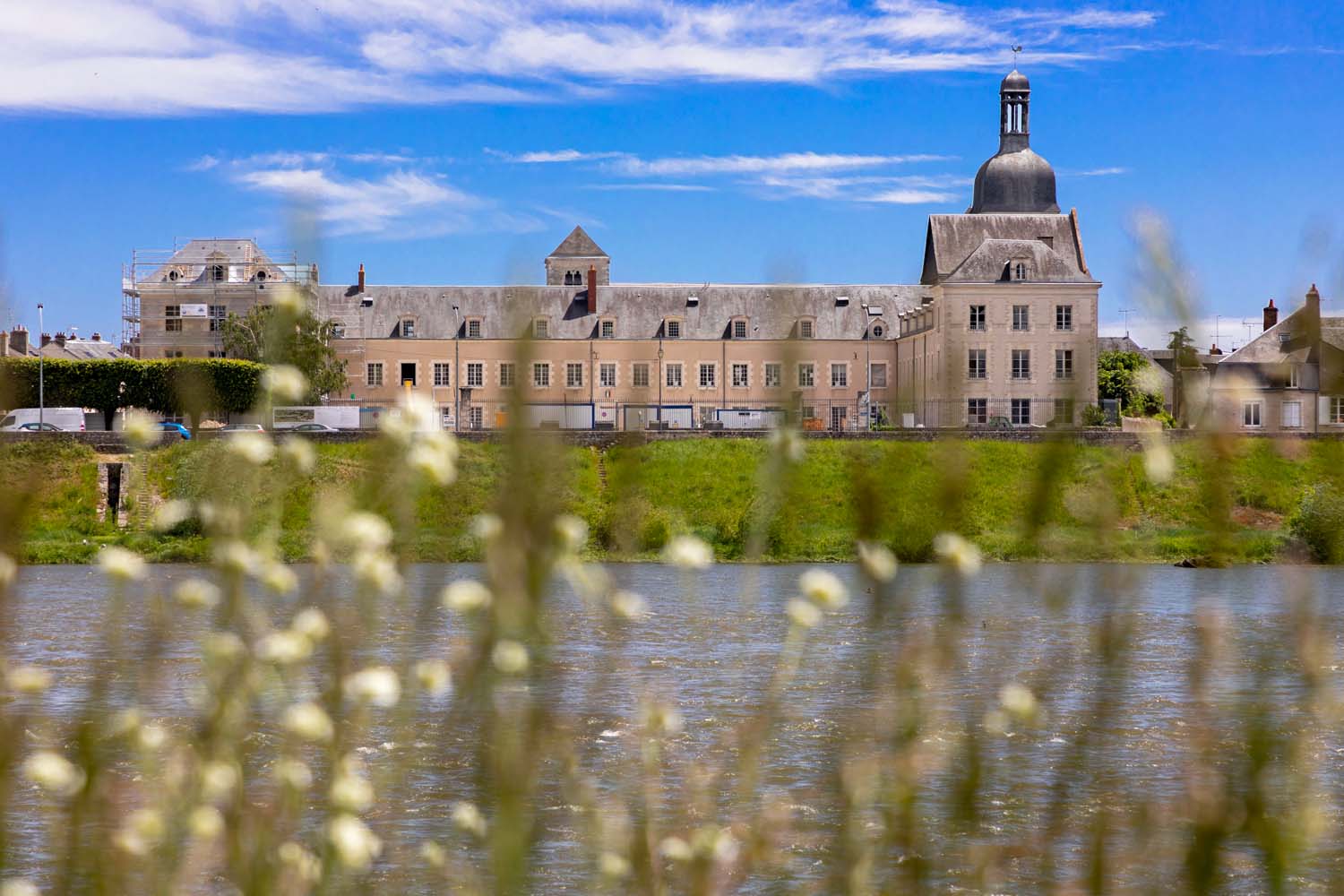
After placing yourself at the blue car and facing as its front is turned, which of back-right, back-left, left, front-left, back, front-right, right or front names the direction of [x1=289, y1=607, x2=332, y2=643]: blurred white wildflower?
right

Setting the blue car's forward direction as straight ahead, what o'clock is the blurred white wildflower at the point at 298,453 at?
The blurred white wildflower is roughly at 3 o'clock from the blue car.

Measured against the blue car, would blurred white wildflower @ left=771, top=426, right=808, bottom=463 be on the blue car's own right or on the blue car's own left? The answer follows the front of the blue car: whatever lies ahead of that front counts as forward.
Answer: on the blue car's own right

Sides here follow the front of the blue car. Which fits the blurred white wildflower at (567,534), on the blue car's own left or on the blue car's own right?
on the blue car's own right

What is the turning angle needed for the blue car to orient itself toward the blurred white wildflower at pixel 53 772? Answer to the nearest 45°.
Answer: approximately 90° to its right

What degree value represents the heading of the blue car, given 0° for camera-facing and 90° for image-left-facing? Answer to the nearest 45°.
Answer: approximately 270°

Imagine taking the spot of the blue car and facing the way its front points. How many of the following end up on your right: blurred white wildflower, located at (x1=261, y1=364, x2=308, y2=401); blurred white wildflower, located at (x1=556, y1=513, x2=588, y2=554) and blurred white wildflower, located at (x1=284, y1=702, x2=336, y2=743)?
3

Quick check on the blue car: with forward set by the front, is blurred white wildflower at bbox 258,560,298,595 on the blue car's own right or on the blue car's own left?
on the blue car's own right

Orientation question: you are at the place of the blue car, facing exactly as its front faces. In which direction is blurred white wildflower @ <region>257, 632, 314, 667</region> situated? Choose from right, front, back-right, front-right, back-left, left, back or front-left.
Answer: right

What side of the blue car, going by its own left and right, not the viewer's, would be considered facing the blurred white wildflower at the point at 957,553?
right
